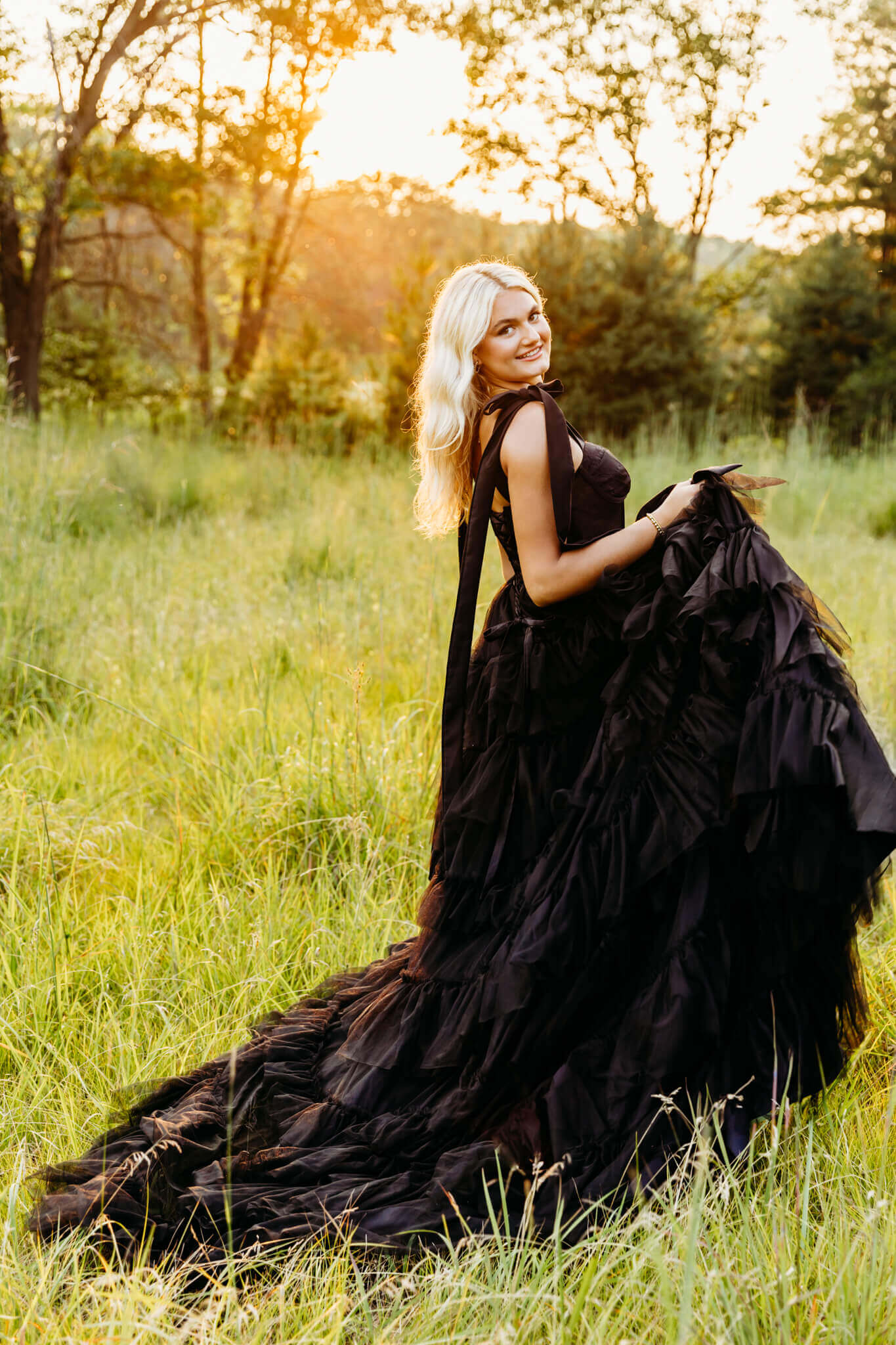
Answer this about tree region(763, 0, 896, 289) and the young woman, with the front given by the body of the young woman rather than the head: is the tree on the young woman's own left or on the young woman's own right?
on the young woman's own left

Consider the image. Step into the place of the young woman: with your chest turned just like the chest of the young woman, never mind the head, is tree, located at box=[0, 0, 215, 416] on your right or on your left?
on your left

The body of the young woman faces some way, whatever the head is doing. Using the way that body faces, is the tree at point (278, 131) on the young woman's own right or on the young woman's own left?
on the young woman's own left

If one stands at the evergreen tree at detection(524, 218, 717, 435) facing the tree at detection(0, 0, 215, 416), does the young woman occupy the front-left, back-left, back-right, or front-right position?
front-left

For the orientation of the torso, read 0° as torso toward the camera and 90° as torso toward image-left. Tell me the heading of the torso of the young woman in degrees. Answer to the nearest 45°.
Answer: approximately 270°

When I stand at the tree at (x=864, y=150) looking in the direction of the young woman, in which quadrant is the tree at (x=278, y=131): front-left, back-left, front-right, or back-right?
front-right

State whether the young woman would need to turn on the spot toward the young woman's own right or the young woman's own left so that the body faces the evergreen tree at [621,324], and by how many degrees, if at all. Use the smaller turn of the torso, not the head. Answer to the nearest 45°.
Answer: approximately 90° to the young woman's own left
